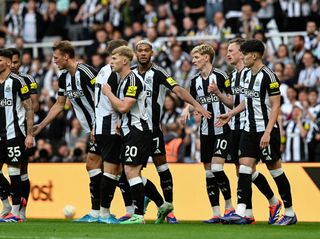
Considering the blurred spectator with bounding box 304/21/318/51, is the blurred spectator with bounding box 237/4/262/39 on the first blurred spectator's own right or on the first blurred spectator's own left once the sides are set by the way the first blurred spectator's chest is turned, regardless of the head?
on the first blurred spectator's own right

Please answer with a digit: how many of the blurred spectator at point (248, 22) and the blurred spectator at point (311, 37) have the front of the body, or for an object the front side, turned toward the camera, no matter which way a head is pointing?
2

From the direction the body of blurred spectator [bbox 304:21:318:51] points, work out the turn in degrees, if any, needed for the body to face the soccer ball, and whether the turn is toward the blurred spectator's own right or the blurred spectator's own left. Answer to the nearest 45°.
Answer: approximately 45° to the blurred spectator's own right

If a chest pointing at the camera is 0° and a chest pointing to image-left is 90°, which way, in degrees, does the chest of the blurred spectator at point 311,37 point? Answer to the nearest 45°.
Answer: approximately 0°

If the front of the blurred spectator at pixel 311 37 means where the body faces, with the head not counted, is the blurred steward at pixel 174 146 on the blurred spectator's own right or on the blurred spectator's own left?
on the blurred spectator's own right

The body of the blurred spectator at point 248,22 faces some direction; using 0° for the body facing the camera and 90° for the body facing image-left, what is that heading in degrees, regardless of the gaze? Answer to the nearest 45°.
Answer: approximately 0°

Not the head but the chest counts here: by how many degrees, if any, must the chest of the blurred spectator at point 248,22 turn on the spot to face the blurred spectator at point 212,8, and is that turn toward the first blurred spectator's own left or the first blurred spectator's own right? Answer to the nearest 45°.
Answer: approximately 135° to the first blurred spectator's own right
